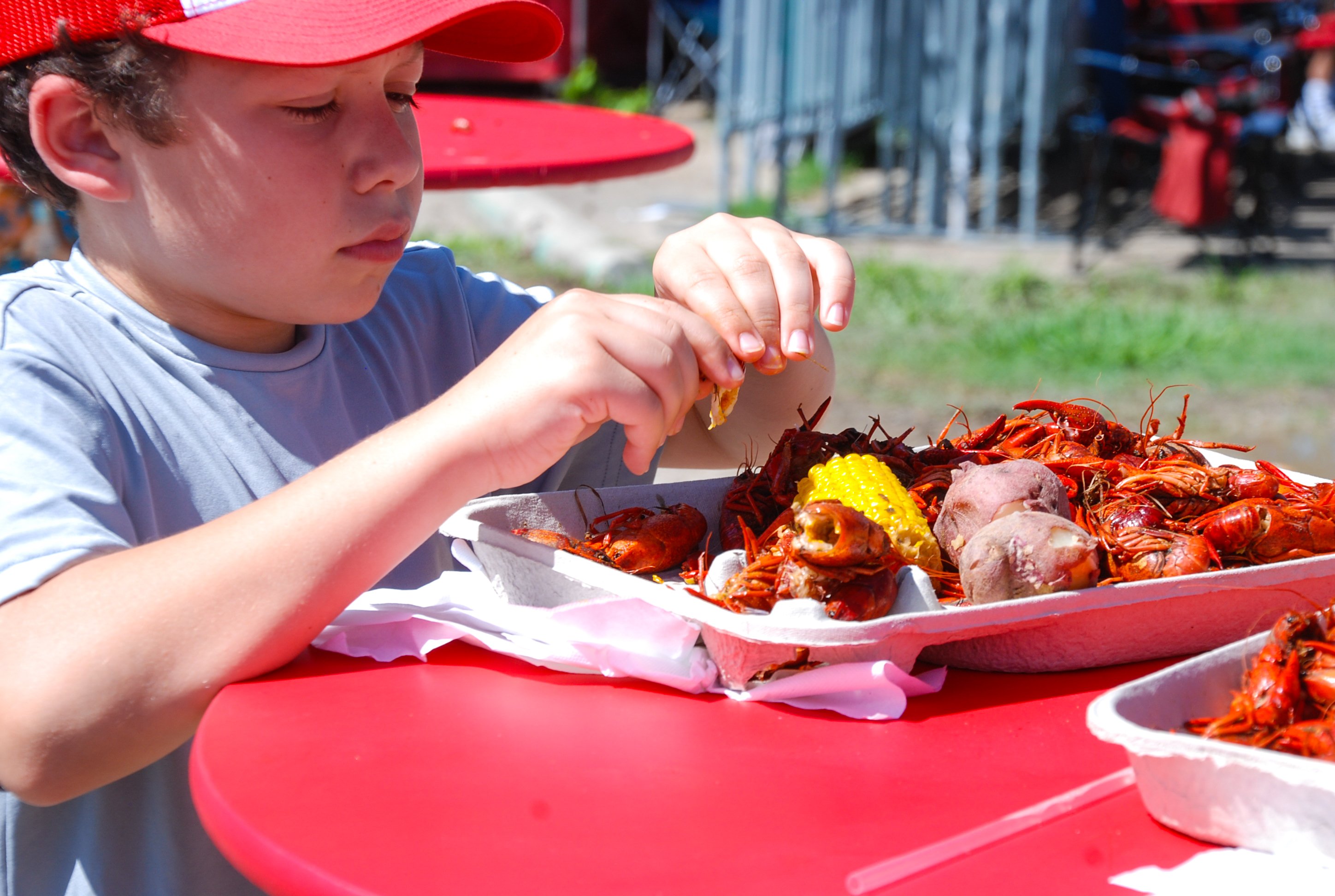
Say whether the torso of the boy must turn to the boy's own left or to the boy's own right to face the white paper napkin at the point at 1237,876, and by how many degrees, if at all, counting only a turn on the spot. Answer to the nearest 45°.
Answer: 0° — they already face it

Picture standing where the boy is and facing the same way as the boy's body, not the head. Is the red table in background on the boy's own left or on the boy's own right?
on the boy's own left

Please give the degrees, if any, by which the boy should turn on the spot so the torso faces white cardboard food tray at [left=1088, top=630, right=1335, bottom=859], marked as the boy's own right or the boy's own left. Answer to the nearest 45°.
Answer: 0° — they already face it

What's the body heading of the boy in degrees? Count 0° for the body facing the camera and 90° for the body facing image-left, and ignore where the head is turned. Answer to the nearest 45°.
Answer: approximately 315°

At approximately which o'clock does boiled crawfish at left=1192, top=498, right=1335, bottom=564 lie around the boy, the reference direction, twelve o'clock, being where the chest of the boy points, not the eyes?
The boiled crawfish is roughly at 11 o'clock from the boy.

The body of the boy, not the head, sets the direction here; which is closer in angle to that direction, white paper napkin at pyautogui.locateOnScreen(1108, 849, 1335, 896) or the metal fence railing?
the white paper napkin

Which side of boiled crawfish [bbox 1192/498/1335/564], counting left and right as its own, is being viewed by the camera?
right
